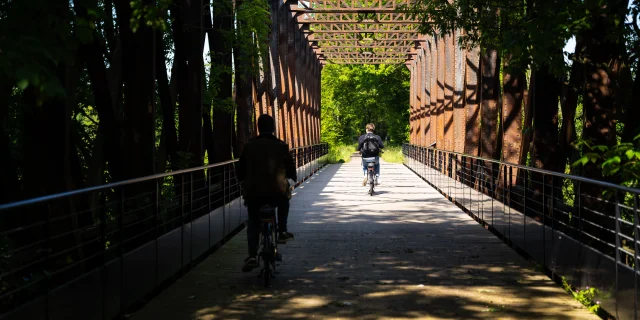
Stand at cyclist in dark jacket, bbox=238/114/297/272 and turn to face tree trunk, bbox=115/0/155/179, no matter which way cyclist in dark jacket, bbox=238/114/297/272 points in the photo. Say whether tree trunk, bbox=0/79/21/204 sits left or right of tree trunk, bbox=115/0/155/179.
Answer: left

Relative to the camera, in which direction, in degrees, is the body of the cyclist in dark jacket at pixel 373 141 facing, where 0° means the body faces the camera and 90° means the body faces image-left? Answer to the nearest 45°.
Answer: approximately 180°

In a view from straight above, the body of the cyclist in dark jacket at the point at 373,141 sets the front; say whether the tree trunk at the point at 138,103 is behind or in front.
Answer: behind

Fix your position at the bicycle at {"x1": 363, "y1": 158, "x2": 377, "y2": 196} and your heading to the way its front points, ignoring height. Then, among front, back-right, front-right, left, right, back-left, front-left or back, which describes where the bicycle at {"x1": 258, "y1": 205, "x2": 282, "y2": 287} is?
back

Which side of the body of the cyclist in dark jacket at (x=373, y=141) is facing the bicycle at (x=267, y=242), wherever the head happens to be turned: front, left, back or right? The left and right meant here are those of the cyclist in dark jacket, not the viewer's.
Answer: back

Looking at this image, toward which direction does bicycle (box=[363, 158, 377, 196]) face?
away from the camera
